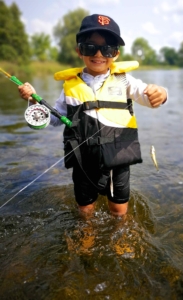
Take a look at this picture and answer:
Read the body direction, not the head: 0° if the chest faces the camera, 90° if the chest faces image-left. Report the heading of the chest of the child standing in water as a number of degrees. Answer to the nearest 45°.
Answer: approximately 0°
